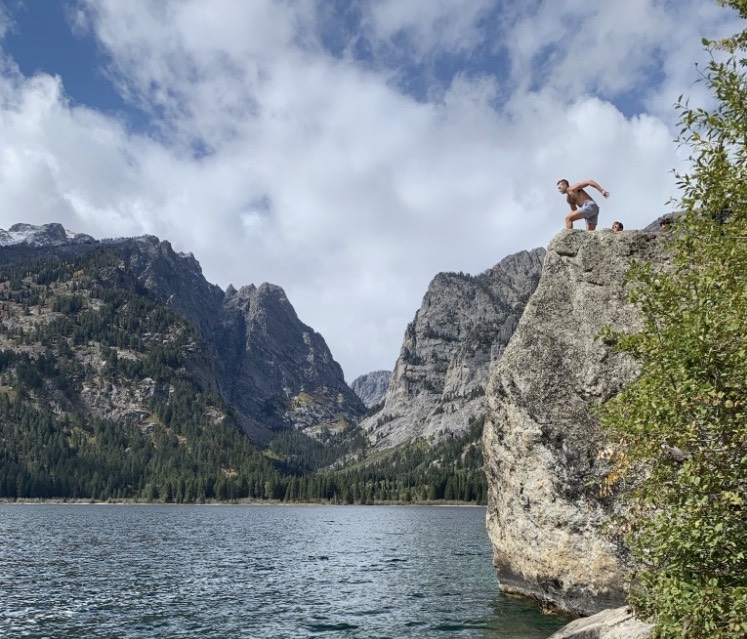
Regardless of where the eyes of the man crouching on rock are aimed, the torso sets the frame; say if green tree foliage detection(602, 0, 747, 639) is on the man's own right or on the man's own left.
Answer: on the man's own left

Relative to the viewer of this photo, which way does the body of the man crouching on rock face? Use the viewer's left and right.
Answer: facing to the left of the viewer
